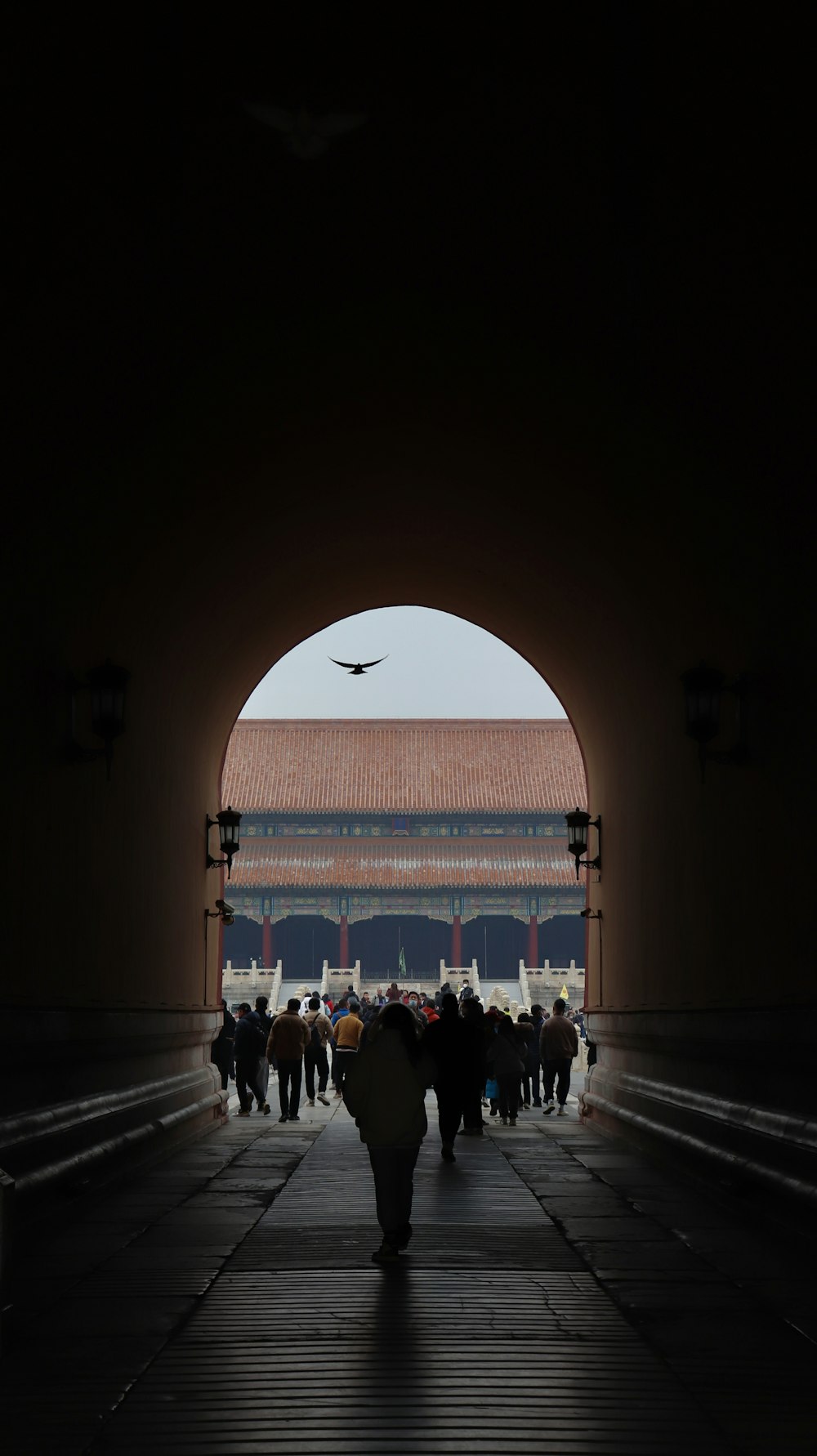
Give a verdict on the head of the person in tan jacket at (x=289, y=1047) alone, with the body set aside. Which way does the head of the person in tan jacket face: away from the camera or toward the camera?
away from the camera

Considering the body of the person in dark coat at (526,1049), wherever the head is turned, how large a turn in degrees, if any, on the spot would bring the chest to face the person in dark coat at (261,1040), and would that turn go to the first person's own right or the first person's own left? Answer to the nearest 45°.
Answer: approximately 135° to the first person's own left

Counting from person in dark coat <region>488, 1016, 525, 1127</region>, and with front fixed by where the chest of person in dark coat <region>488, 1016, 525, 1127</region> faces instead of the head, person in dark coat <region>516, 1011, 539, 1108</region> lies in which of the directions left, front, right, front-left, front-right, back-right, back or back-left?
front

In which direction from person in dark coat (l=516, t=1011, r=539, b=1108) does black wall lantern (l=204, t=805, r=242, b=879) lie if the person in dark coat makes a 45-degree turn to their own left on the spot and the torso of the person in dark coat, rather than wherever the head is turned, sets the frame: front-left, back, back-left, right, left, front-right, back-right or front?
left

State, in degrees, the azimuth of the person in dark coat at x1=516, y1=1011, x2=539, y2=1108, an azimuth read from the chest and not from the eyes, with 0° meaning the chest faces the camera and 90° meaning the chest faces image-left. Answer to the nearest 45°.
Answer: approximately 180°

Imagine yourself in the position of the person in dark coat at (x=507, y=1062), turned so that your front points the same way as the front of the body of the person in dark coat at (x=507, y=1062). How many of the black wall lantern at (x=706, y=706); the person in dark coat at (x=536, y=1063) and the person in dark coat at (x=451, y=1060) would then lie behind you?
2

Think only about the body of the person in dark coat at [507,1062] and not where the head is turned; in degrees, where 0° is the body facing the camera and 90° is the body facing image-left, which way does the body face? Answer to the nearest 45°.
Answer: approximately 180°

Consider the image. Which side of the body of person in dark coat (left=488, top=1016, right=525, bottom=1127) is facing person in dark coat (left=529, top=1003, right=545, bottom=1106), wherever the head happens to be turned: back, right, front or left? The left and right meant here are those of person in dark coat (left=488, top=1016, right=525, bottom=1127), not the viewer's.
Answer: front

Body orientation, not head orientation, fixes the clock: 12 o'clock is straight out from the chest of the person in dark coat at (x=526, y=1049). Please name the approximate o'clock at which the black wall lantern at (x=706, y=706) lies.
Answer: The black wall lantern is roughly at 6 o'clock from the person in dark coat.

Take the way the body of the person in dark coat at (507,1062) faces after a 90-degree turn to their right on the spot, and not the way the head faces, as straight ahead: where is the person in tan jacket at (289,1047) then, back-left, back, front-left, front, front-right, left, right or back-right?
back

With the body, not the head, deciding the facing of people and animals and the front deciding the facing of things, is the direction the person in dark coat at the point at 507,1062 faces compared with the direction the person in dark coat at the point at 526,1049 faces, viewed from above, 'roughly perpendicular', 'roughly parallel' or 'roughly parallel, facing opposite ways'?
roughly parallel

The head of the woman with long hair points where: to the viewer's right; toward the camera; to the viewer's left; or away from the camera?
away from the camera
